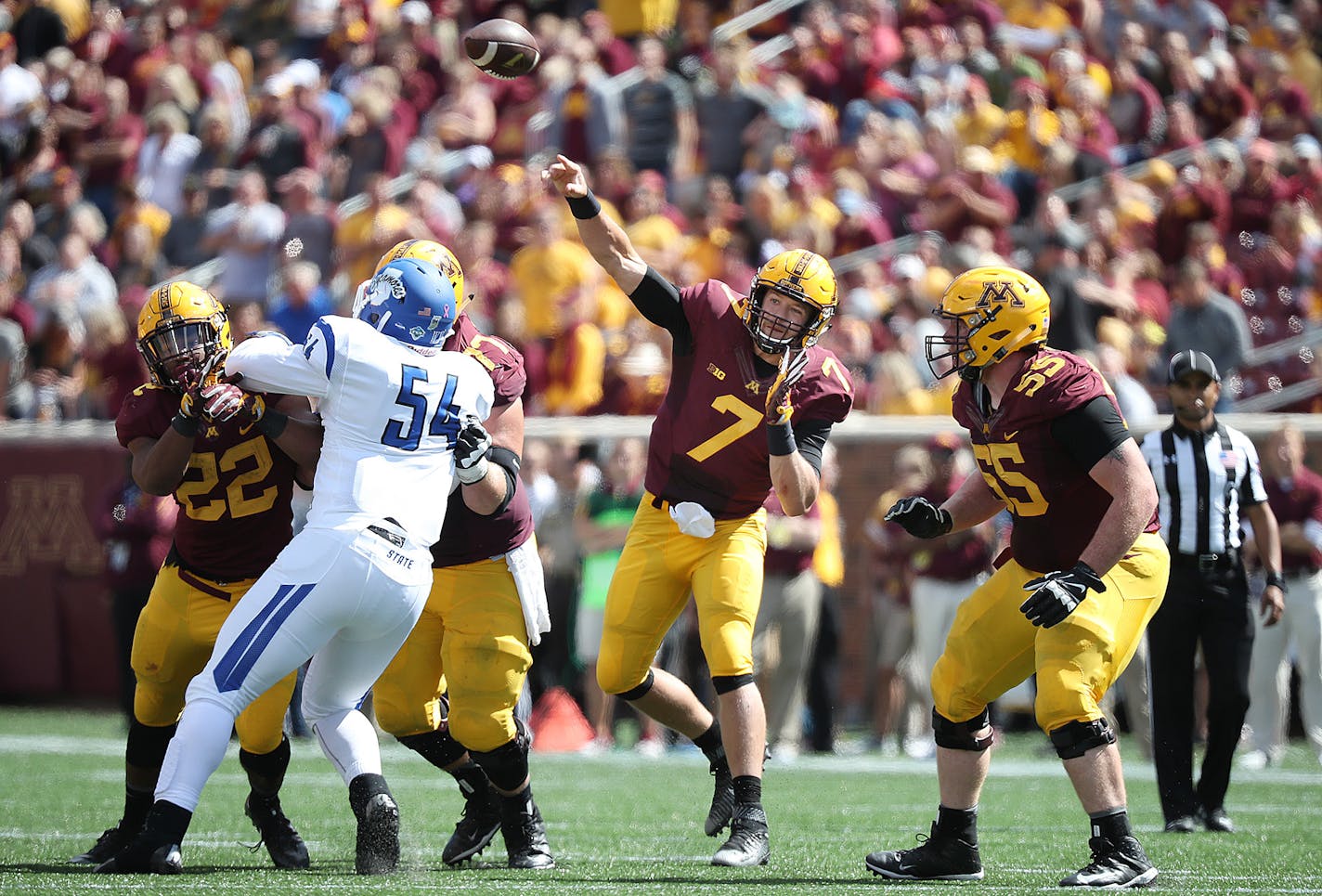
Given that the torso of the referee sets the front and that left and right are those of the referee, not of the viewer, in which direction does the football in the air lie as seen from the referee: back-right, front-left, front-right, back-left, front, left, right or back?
front-right

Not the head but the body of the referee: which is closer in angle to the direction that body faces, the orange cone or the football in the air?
the football in the air

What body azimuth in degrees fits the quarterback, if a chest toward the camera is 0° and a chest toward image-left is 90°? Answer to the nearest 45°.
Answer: approximately 0°

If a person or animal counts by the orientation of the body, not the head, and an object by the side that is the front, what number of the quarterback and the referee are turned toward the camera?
2

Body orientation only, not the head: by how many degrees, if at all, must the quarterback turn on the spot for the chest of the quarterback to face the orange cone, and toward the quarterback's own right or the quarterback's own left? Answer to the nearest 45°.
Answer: approximately 180°

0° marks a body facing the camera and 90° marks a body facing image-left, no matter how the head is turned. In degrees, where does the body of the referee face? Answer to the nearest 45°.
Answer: approximately 0°

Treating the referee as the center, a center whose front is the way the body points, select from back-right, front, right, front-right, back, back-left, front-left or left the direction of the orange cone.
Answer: back-right
